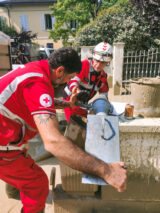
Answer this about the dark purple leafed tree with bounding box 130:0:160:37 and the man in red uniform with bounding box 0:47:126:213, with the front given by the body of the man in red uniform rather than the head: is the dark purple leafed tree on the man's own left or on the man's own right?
on the man's own left

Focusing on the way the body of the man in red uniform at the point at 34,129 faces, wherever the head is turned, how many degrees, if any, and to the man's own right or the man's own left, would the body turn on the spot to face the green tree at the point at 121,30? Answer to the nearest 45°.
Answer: approximately 90° to the man's own left

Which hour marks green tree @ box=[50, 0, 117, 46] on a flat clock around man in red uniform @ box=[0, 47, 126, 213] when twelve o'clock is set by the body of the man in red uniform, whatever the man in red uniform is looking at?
The green tree is roughly at 9 o'clock from the man in red uniform.

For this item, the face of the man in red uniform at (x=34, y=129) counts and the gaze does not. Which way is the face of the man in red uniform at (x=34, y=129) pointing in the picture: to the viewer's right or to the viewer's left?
to the viewer's right

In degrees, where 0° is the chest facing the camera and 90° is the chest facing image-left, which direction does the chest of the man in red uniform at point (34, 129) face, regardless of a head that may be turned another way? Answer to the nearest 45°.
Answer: approximately 270°
